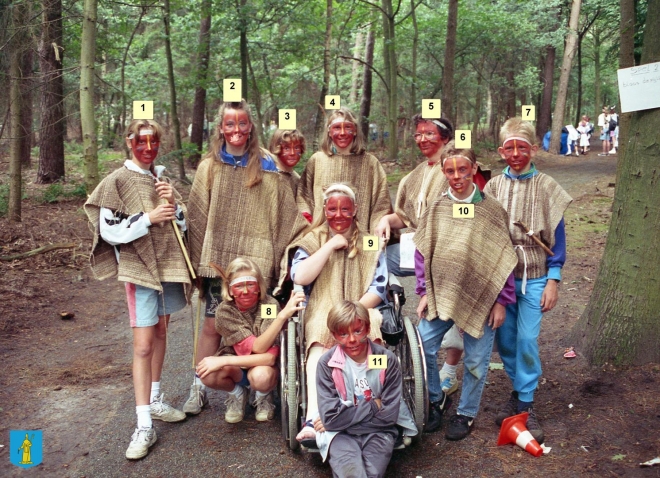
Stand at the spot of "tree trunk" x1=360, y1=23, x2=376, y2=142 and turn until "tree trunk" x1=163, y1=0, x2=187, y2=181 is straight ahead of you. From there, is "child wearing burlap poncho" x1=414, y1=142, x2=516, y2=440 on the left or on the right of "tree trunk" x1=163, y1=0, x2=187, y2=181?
left

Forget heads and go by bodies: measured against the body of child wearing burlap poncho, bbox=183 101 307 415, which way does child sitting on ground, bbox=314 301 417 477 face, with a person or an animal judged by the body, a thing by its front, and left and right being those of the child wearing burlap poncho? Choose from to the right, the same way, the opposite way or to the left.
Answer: the same way

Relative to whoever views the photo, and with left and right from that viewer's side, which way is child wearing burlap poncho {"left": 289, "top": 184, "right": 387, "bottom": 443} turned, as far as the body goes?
facing the viewer

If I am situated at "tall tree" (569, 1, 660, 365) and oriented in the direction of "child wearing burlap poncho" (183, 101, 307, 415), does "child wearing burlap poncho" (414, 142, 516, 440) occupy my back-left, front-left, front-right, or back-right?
front-left

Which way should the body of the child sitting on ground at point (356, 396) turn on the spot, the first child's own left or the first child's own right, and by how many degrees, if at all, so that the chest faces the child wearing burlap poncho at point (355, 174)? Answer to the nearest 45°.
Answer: approximately 180°

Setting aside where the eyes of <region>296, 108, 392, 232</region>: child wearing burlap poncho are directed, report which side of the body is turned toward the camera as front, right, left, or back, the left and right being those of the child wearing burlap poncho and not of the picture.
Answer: front

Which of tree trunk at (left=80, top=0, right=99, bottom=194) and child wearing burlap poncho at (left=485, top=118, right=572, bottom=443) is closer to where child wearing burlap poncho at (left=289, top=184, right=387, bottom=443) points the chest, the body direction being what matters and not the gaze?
the child wearing burlap poncho

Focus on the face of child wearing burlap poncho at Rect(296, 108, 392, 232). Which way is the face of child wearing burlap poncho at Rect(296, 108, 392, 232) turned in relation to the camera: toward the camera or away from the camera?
toward the camera

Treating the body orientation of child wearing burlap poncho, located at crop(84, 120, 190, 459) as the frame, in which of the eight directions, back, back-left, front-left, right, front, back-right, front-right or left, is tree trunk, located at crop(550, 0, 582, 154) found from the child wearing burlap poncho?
left

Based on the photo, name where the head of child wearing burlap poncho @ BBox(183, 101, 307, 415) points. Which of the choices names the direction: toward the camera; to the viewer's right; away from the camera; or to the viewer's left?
toward the camera

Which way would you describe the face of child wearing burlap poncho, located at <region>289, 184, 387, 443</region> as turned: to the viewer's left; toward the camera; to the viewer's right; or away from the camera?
toward the camera
